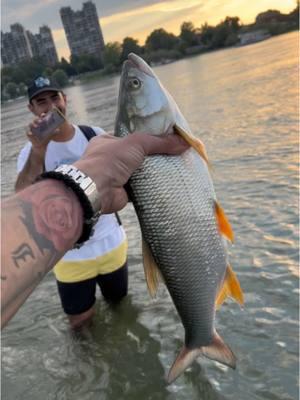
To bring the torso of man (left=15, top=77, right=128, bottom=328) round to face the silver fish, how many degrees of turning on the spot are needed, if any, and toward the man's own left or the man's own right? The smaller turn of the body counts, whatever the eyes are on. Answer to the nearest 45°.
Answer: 0° — they already face it

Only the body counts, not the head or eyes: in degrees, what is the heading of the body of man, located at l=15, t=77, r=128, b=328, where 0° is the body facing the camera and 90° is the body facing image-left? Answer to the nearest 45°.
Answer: approximately 0°
